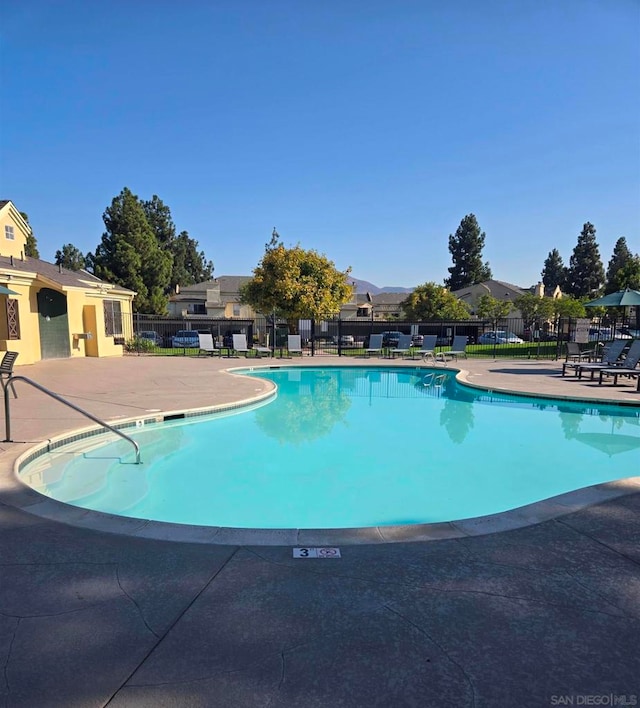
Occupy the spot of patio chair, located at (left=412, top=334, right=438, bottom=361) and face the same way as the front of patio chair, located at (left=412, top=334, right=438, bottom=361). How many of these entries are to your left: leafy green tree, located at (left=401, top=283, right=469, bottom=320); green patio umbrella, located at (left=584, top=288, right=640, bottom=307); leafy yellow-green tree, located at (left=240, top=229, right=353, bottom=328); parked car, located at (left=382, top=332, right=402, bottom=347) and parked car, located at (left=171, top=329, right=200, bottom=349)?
1

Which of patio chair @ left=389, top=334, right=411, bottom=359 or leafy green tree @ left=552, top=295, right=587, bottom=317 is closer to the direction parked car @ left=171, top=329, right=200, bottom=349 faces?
the patio chair

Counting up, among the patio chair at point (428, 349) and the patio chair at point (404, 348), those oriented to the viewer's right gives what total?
0

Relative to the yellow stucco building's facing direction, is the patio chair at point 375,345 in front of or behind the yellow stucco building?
in front

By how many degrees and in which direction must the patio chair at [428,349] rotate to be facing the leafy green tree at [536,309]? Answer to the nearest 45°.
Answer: approximately 180°

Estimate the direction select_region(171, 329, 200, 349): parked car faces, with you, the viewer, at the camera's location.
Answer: facing the viewer

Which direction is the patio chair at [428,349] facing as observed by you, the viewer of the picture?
facing the viewer and to the left of the viewer

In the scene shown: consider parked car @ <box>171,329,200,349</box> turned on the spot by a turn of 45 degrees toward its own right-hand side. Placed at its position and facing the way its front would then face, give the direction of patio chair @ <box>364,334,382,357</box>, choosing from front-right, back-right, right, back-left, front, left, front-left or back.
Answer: left

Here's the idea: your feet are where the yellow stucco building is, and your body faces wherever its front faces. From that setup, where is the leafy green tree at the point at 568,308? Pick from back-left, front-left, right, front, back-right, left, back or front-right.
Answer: front-left

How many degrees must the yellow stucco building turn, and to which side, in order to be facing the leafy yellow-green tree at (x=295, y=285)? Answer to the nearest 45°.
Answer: approximately 45° to its left

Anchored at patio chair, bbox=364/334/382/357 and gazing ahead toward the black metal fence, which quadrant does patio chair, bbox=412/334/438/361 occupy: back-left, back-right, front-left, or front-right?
back-right

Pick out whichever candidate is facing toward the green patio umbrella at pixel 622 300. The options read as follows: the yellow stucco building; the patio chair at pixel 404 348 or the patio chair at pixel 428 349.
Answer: the yellow stucco building

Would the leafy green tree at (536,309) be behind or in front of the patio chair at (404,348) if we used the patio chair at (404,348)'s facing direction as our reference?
behind

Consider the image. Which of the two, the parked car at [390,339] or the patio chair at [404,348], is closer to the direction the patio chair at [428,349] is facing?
the patio chair

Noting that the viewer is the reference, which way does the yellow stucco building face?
facing the viewer and to the right of the viewer

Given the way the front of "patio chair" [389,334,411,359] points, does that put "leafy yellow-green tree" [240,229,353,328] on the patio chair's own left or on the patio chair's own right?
on the patio chair's own right
